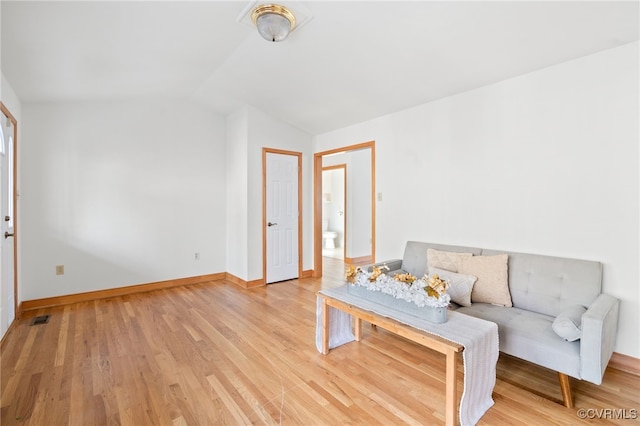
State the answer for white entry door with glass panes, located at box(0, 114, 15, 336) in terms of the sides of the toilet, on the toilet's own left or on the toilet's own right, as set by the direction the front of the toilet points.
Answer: on the toilet's own right

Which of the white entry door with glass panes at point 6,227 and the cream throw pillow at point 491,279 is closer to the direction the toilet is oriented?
the cream throw pillow

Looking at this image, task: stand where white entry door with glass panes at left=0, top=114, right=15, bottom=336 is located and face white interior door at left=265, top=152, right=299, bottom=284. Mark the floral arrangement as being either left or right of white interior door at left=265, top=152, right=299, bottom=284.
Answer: right

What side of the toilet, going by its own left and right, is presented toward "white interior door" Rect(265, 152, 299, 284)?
right
